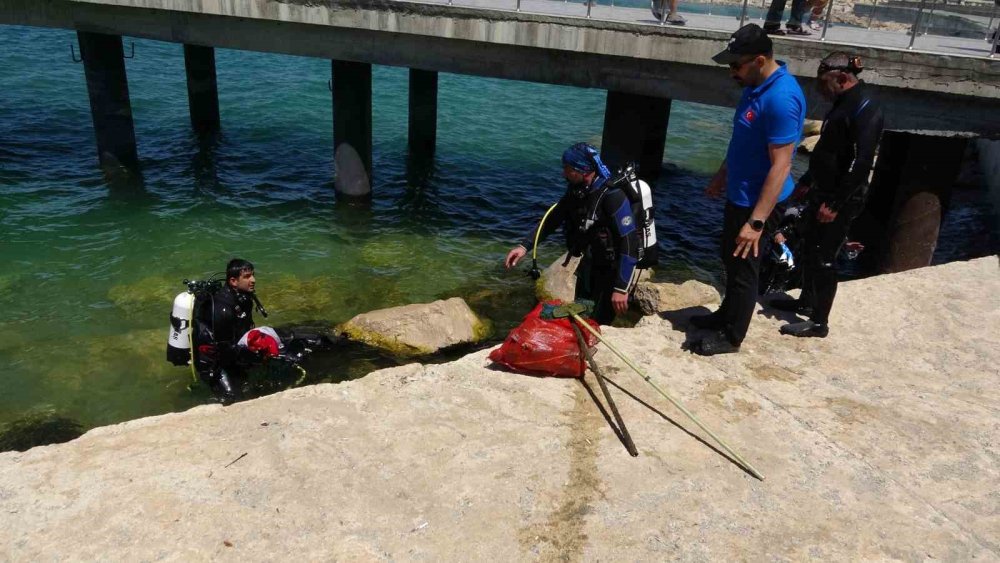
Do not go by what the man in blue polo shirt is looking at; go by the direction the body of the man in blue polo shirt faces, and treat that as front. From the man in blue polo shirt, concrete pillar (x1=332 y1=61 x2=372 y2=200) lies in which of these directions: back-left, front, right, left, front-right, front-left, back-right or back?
front-right

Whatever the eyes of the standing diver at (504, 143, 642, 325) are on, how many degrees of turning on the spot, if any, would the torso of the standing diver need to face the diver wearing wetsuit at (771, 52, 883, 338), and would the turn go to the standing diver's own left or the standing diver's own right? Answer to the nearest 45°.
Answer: approximately 135° to the standing diver's own left

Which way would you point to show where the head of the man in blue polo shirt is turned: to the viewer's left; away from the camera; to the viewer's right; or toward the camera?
to the viewer's left

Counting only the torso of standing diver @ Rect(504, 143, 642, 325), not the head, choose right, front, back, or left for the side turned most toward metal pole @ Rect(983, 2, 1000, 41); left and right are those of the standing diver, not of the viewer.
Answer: back

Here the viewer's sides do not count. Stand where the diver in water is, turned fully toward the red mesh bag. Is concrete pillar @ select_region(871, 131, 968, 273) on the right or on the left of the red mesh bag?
left

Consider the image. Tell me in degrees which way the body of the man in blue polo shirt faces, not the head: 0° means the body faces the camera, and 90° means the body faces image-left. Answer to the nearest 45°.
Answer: approximately 90°

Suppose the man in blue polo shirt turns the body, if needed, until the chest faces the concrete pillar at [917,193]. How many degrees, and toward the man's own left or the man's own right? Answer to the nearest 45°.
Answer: approximately 90° to the man's own right

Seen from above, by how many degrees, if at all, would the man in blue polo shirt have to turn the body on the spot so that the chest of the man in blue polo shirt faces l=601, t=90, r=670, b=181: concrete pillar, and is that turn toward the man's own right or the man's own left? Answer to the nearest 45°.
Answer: approximately 90° to the man's own right

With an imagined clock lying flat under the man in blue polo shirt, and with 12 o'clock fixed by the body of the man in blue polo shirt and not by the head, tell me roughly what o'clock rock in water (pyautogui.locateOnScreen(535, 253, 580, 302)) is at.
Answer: The rock in water is roughly at 2 o'clock from the man in blue polo shirt.

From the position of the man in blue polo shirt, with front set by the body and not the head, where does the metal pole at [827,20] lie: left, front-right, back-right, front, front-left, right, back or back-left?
right

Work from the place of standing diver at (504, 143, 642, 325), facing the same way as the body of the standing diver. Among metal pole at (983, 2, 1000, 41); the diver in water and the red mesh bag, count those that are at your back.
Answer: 1

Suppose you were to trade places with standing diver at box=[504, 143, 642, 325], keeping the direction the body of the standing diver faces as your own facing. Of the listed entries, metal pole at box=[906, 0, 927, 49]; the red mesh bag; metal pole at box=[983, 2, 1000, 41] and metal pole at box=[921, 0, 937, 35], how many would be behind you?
3

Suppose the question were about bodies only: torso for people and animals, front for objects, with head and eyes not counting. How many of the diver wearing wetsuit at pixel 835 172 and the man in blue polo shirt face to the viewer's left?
2

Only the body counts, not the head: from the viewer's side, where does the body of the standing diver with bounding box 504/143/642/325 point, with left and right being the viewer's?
facing the viewer and to the left of the viewer

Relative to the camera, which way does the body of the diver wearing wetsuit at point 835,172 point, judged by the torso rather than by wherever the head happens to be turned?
to the viewer's left

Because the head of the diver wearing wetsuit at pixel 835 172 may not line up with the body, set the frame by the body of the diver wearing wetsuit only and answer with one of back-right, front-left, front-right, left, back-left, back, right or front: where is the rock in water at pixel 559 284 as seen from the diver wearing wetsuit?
front-right

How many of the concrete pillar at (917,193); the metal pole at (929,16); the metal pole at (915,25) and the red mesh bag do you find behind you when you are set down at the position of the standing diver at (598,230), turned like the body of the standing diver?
3

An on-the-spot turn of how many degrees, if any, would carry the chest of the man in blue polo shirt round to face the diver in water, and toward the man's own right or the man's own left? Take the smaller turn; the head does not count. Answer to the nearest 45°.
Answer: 0° — they already face them
